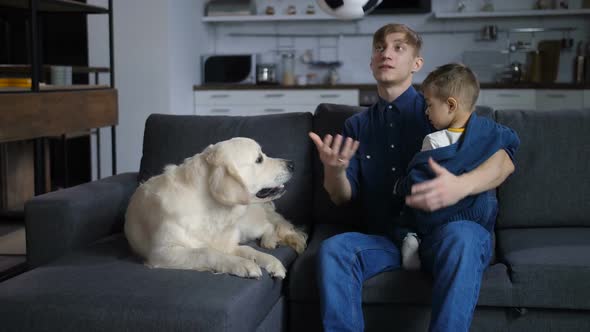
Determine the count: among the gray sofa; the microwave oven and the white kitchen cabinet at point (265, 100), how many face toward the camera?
3

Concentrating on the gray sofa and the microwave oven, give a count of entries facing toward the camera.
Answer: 2

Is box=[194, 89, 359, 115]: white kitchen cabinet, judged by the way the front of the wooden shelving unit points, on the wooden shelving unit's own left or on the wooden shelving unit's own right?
on the wooden shelving unit's own left

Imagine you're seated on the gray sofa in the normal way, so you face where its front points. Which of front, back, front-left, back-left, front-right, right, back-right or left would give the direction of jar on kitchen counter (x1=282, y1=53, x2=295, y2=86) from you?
back

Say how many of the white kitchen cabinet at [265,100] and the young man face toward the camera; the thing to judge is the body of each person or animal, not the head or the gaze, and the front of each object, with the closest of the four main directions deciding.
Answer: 2

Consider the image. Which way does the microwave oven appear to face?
toward the camera

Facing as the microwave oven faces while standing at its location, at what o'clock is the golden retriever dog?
The golden retriever dog is roughly at 12 o'clock from the microwave oven.

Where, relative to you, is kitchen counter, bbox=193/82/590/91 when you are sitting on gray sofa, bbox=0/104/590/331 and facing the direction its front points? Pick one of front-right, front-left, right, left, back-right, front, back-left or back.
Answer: back

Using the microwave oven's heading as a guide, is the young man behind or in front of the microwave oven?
in front

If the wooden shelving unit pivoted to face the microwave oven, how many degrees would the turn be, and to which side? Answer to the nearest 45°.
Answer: approximately 90° to its left

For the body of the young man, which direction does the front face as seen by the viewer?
toward the camera
